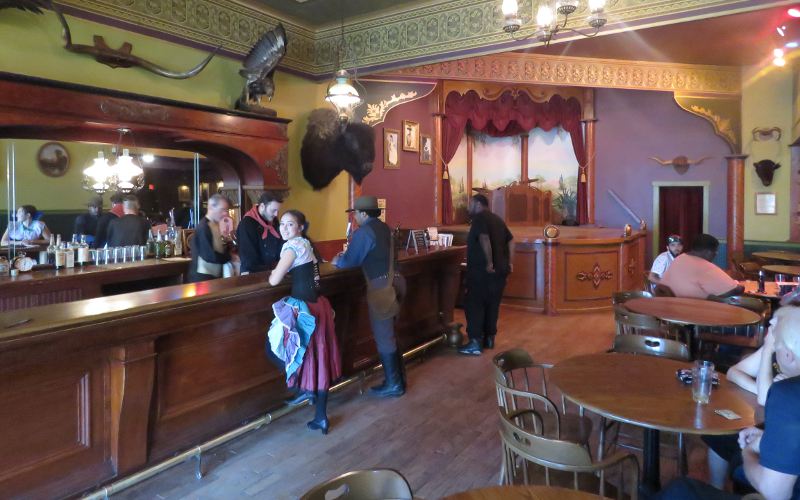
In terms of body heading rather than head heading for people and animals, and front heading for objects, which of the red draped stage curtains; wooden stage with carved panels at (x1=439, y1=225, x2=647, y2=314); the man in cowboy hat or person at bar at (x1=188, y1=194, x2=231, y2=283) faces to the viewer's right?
the person at bar

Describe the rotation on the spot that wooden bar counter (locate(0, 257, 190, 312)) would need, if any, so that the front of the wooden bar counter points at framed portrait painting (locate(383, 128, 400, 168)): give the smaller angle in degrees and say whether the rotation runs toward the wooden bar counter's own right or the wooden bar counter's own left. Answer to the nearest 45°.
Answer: approximately 90° to the wooden bar counter's own left

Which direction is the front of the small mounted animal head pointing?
toward the camera

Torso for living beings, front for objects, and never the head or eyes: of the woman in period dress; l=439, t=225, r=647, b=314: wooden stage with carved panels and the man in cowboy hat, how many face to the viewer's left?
2

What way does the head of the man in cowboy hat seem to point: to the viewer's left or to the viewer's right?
to the viewer's left

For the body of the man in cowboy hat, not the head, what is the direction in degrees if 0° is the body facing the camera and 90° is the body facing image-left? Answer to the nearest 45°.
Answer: approximately 90°

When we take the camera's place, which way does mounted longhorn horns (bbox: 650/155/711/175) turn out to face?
facing the viewer

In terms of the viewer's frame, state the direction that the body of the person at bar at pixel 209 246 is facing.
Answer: to the viewer's right

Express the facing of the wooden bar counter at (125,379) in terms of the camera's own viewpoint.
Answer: facing the viewer and to the right of the viewer

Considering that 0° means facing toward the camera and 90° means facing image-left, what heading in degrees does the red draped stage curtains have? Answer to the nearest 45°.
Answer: approximately 0°

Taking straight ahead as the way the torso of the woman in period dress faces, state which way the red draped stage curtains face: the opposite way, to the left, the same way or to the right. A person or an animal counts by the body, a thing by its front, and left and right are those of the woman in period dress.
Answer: to the left
